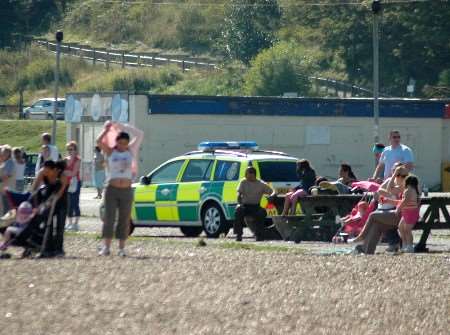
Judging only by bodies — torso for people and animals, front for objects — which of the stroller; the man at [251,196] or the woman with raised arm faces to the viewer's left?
the stroller

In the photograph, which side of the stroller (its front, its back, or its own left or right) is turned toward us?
left

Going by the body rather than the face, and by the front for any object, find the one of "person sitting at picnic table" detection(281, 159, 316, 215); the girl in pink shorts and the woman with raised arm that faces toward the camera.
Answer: the woman with raised arm

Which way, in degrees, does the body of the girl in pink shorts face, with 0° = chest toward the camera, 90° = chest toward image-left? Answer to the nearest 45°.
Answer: approximately 90°

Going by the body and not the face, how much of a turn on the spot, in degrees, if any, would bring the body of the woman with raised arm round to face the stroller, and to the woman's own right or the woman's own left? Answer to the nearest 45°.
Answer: approximately 90° to the woman's own right

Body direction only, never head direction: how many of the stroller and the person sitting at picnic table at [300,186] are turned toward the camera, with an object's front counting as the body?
0

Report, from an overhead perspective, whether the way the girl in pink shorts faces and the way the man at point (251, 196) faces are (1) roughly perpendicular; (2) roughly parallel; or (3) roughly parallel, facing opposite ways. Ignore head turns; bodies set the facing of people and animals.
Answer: roughly perpendicular

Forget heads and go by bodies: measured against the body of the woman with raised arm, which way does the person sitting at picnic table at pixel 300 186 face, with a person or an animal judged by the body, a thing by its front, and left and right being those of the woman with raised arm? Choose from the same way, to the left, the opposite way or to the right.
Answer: to the right
